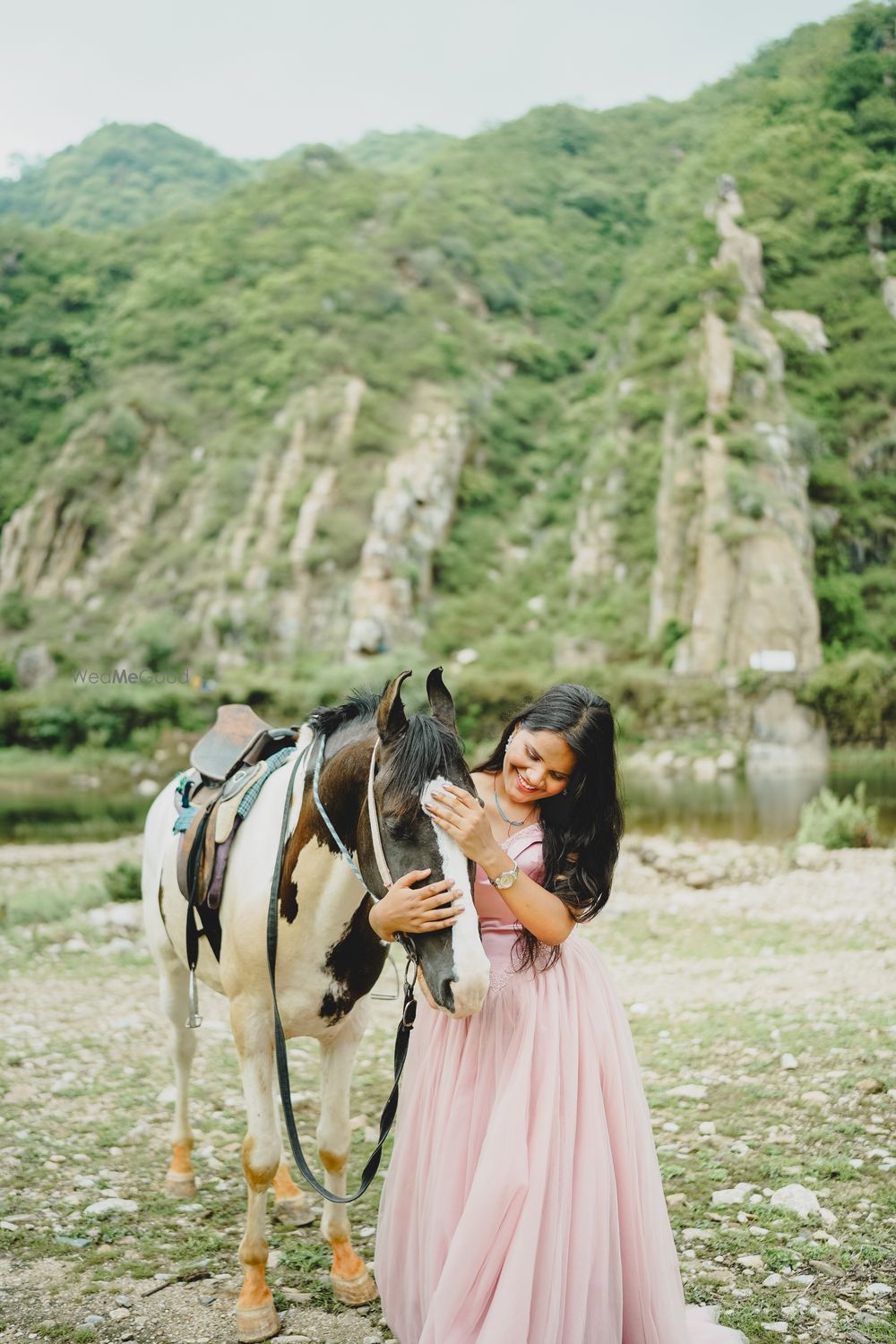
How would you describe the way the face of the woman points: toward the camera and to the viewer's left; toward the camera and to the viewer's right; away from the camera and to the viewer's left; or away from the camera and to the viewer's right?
toward the camera and to the viewer's left

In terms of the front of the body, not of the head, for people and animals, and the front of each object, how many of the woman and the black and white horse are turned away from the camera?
0

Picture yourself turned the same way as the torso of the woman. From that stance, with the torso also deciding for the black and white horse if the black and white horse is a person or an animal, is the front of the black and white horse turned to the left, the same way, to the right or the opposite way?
to the left

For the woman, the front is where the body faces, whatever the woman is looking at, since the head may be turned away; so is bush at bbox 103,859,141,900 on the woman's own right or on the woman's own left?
on the woman's own right

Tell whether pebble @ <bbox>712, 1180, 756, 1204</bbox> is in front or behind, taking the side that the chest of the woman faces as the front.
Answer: behind

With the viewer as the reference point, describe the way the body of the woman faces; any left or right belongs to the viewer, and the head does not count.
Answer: facing the viewer and to the left of the viewer

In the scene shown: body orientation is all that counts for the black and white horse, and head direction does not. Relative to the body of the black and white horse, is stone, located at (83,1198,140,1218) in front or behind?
behind

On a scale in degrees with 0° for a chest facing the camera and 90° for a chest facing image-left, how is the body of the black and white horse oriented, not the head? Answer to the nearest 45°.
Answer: approximately 315°

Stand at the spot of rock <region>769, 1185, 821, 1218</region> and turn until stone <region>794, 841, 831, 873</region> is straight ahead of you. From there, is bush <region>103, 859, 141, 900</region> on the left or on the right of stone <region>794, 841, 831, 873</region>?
left

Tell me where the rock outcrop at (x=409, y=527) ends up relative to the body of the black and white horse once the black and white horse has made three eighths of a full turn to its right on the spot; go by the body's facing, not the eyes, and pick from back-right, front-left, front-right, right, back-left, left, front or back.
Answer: right
